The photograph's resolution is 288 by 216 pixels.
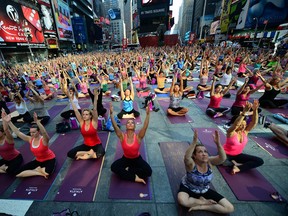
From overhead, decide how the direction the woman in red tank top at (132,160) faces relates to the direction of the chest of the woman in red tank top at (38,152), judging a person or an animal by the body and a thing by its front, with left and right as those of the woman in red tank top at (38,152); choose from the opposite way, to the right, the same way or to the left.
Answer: the same way

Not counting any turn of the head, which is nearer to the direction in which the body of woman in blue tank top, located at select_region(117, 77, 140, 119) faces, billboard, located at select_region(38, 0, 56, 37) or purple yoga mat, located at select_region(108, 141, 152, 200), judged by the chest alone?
the purple yoga mat

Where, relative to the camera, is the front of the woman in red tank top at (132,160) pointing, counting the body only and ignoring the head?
toward the camera

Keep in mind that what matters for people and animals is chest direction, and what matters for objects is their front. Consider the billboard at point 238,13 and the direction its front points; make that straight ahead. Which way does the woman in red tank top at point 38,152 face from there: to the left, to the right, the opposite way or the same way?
to the left

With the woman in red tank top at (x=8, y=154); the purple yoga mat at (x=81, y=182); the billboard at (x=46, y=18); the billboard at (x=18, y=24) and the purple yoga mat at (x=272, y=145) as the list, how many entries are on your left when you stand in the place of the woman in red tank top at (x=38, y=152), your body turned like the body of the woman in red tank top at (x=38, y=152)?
2

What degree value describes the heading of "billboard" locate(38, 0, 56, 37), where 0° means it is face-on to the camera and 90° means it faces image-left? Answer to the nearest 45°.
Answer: approximately 315°

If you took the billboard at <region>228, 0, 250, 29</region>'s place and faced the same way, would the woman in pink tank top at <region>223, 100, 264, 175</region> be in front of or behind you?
in front

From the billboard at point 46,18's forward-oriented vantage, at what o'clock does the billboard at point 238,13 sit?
the billboard at point 238,13 is roughly at 11 o'clock from the billboard at point 46,18.

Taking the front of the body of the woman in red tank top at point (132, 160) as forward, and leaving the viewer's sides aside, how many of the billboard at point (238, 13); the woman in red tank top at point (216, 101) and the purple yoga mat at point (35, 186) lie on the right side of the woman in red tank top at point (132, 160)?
1

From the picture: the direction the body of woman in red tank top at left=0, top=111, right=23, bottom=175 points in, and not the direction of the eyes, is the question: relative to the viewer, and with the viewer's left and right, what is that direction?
facing the viewer and to the left of the viewer

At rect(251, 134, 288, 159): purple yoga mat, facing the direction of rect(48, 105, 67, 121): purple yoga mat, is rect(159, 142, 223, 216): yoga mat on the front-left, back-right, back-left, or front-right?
front-left

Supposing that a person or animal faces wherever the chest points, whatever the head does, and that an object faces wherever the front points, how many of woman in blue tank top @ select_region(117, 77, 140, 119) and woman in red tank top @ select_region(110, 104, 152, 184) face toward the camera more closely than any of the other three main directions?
2

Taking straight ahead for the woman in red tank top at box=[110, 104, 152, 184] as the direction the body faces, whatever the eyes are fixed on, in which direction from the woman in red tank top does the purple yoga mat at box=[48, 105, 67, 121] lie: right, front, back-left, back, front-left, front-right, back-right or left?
back-right

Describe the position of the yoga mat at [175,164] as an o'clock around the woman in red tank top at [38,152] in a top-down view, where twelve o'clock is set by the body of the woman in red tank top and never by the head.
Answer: The yoga mat is roughly at 9 o'clock from the woman in red tank top.
